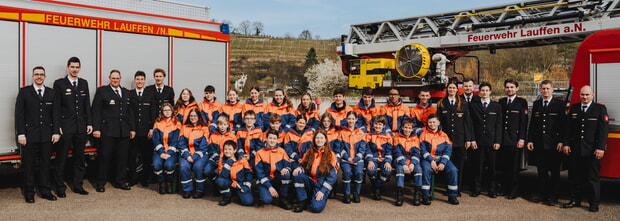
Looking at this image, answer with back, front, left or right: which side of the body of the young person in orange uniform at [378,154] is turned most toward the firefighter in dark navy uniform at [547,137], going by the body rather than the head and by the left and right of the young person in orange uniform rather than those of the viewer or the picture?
left

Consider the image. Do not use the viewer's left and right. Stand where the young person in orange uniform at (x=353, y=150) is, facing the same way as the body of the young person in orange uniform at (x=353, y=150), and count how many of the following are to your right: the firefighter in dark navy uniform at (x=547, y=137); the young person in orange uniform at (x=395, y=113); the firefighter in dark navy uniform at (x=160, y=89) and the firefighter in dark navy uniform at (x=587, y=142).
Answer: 1

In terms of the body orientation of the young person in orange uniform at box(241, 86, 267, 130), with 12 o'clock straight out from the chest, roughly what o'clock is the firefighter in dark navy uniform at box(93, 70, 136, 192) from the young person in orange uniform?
The firefighter in dark navy uniform is roughly at 3 o'clock from the young person in orange uniform.

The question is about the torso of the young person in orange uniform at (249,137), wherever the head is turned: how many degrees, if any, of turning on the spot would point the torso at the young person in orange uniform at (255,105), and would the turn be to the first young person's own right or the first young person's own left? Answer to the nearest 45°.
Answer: approximately 180°

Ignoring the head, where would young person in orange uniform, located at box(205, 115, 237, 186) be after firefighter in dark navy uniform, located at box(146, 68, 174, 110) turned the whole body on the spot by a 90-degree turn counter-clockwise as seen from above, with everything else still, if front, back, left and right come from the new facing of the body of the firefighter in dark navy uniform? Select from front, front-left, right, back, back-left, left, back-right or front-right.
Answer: front-right

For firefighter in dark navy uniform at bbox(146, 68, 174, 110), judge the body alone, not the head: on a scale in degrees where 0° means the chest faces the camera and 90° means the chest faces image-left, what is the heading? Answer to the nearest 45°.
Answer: approximately 0°
